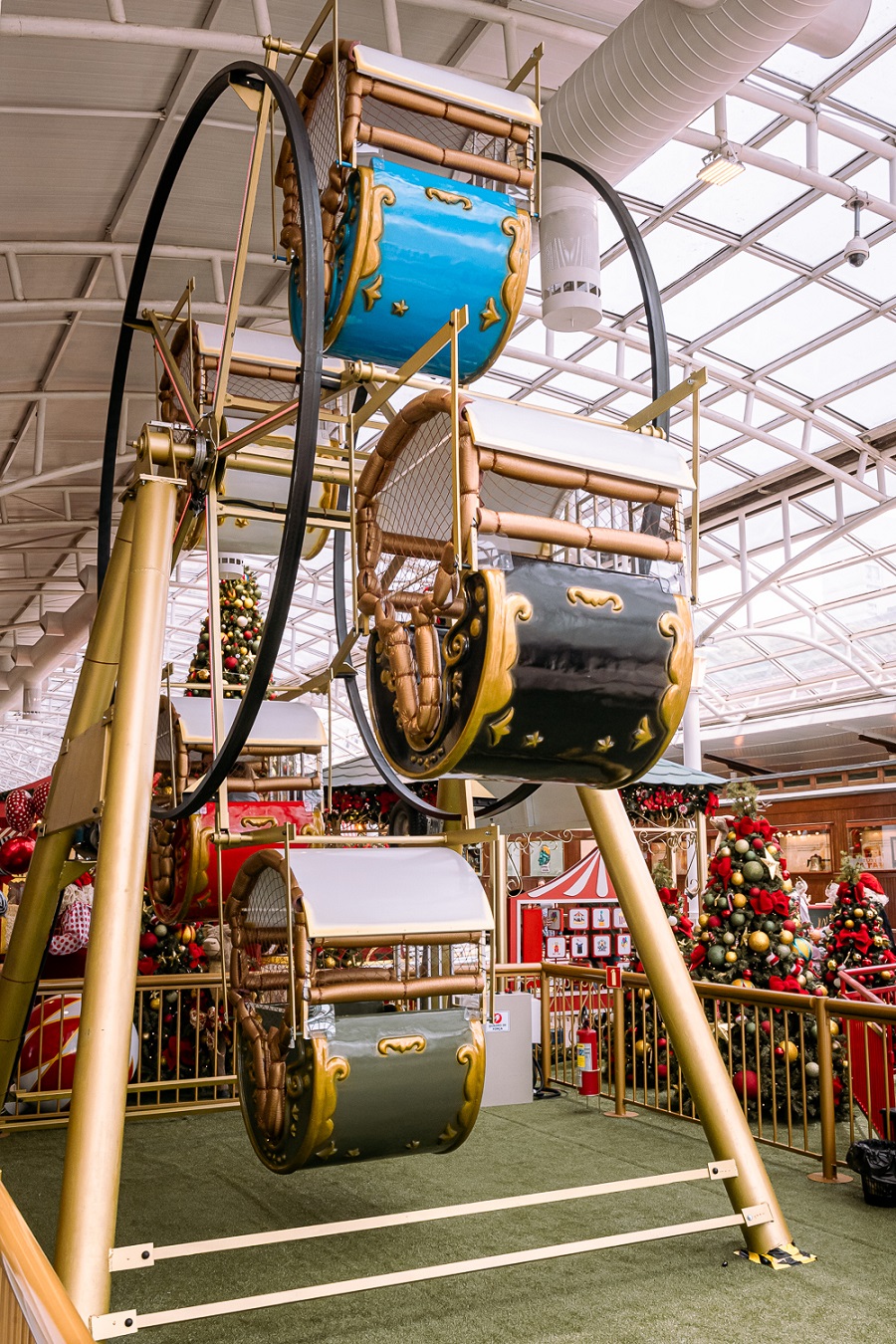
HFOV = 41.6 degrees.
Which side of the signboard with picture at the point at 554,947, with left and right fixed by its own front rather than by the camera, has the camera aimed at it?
front

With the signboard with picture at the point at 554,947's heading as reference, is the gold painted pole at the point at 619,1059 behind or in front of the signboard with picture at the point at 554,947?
in front

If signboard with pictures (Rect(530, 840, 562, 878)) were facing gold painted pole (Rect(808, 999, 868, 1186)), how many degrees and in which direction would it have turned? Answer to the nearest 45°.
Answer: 0° — it already faces it

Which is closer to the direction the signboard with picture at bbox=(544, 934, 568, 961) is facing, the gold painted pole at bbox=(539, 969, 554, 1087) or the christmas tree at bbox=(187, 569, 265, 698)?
the gold painted pole

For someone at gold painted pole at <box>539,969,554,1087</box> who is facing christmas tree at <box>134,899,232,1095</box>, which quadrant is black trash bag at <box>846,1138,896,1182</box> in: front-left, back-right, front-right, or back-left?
back-left

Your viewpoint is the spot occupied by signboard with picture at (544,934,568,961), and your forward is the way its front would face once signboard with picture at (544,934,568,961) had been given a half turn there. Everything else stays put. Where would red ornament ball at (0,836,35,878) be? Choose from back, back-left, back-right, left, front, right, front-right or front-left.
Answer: back-left

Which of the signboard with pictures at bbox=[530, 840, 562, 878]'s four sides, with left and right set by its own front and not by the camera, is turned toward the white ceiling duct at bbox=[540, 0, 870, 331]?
front

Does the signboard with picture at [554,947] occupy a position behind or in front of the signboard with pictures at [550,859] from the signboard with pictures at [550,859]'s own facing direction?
in front

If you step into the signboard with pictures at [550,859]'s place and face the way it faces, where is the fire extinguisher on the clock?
The fire extinguisher is roughly at 12 o'clock from the signboard with pictures.

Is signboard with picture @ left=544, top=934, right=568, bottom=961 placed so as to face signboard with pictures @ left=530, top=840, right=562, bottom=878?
no

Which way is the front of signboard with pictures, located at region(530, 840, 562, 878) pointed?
toward the camera

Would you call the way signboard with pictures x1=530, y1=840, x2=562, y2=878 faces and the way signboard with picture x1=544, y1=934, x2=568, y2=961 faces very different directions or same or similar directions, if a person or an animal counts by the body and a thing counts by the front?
same or similar directions

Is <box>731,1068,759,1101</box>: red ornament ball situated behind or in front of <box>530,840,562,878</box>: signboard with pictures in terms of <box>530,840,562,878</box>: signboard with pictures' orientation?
in front

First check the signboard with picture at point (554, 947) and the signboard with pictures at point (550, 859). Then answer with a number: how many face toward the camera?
2

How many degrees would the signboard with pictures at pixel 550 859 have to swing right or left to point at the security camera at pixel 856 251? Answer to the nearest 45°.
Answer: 0° — it already faces it
